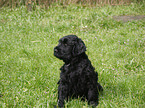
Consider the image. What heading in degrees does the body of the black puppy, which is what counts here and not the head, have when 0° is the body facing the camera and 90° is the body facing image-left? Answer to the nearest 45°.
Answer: approximately 45°
